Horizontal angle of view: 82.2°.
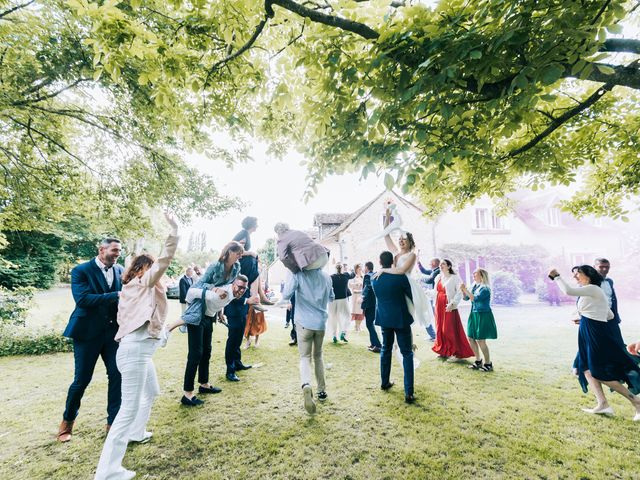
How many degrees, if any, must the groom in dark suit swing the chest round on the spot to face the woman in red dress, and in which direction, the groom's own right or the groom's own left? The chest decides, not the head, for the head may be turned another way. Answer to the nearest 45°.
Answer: approximately 45° to the groom's own right

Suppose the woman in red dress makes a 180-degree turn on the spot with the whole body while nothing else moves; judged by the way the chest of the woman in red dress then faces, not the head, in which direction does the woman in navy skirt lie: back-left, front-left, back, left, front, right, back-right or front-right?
right

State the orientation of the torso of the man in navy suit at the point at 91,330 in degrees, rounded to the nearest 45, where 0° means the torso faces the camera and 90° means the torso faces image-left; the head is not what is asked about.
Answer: approximately 315°

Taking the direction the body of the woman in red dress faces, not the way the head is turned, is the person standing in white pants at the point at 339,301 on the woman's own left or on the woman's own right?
on the woman's own right

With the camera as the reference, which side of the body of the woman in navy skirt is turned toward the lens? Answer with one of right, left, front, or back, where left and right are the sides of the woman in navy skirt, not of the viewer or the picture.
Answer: left

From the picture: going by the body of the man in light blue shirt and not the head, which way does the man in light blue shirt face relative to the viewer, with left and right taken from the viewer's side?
facing away from the viewer

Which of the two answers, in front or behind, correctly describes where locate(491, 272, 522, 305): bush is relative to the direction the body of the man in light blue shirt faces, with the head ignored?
in front

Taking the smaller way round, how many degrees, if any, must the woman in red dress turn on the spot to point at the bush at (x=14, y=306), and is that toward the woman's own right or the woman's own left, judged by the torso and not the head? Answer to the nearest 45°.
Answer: approximately 45° to the woman's own right
